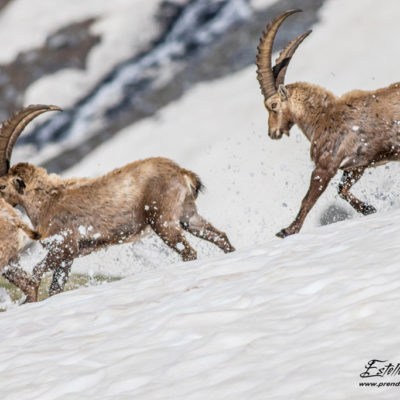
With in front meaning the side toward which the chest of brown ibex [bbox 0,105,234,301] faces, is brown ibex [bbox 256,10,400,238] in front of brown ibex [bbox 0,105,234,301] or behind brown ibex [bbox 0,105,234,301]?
behind

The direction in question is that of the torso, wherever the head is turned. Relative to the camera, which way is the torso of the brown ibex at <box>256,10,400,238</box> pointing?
to the viewer's left

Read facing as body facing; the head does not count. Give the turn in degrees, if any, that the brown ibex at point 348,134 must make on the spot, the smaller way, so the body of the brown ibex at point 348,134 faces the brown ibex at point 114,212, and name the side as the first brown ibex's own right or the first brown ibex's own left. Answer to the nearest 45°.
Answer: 0° — it already faces it

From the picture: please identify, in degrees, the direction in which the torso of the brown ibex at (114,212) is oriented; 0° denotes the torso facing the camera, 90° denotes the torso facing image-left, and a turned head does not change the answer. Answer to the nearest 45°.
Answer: approximately 90°
